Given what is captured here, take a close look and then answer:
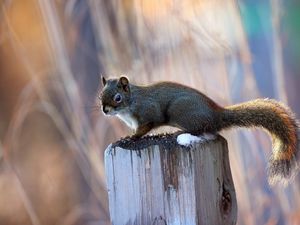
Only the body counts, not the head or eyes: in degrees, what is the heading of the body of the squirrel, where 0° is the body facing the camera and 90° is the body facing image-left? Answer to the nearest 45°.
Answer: approximately 90°
